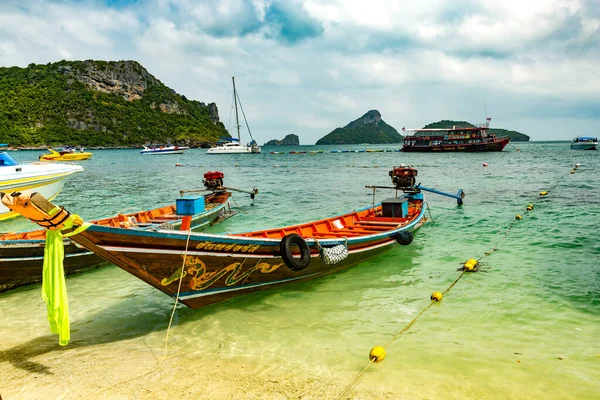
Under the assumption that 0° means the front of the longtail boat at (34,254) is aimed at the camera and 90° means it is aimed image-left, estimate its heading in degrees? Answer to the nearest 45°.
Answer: approximately 45°

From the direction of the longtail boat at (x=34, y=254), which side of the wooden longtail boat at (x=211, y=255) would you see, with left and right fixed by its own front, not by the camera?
right

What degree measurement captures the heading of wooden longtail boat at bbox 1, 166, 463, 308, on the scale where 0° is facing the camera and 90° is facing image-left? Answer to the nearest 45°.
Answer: approximately 45°

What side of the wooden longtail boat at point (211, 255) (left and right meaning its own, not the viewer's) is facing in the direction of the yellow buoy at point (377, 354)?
left

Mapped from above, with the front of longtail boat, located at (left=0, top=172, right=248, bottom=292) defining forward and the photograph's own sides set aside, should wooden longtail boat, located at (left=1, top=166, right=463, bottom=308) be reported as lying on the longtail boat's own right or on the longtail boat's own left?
on the longtail boat's own left

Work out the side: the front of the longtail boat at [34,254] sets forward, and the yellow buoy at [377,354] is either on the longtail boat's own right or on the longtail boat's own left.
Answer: on the longtail boat's own left
